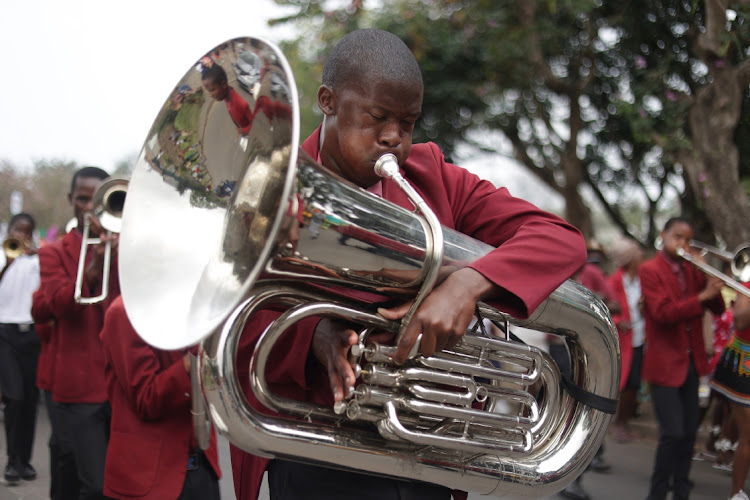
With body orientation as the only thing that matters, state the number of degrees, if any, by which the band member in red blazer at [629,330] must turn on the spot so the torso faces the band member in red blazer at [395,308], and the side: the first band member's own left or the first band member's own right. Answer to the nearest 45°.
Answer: approximately 45° to the first band member's own right

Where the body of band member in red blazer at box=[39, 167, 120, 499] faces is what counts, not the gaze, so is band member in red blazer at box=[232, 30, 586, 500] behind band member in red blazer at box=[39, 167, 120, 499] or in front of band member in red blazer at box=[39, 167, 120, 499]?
in front

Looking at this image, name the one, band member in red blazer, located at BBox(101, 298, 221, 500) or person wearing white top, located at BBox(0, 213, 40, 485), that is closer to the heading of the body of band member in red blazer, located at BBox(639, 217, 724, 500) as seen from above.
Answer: the band member in red blazer

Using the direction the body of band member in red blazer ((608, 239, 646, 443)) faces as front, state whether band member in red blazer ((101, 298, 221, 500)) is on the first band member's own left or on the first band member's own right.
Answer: on the first band member's own right

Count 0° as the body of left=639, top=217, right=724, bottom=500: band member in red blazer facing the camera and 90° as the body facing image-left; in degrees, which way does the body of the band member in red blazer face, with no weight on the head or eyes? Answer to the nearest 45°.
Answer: approximately 315°

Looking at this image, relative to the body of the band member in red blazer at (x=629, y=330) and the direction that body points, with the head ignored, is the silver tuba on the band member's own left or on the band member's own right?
on the band member's own right

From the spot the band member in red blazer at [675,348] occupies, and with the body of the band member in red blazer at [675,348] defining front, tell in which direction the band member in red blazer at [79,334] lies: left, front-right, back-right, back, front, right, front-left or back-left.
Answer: right
